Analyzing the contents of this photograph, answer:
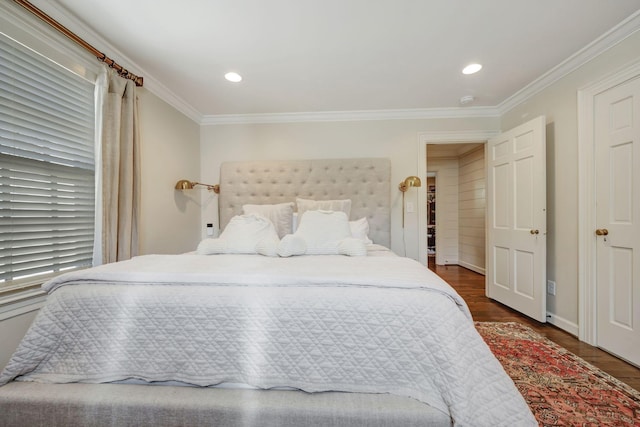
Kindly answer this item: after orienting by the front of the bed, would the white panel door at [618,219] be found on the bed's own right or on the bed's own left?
on the bed's own left

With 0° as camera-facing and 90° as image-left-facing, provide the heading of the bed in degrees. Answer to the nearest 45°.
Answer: approximately 0°

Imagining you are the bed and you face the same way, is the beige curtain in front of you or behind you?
behind

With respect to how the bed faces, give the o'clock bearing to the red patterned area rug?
The red patterned area rug is roughly at 9 o'clock from the bed.

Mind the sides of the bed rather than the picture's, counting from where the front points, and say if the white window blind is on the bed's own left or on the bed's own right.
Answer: on the bed's own right
